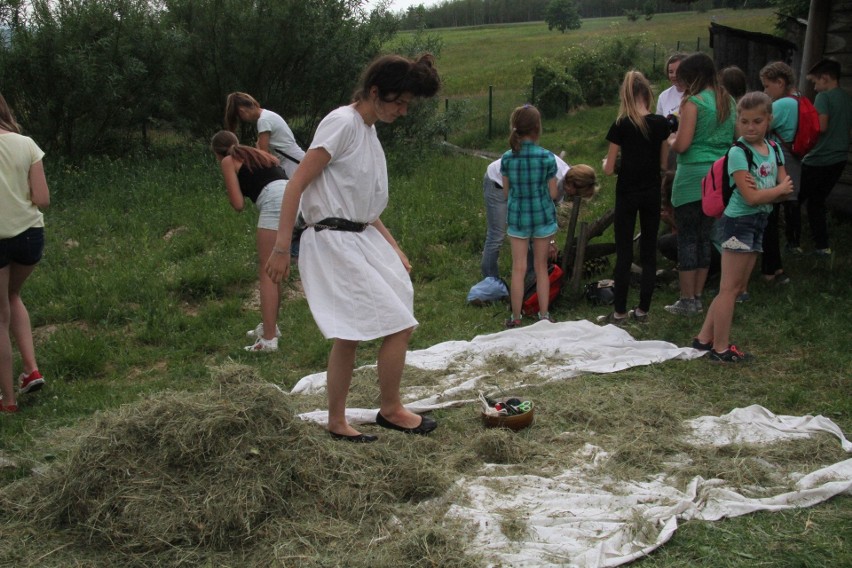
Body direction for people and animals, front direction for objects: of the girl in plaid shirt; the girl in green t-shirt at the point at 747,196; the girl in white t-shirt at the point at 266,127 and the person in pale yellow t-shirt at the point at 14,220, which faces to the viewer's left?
the girl in white t-shirt at the point at 266,127

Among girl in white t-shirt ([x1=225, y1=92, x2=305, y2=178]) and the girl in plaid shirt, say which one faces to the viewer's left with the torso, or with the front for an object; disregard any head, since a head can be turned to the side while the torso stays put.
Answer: the girl in white t-shirt

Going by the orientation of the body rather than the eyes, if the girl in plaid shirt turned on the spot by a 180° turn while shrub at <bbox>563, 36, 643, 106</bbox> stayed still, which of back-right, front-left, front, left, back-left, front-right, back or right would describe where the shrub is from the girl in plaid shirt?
back

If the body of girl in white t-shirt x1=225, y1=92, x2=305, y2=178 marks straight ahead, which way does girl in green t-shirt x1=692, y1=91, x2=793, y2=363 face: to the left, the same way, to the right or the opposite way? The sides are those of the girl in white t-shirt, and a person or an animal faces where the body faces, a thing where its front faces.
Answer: to the left

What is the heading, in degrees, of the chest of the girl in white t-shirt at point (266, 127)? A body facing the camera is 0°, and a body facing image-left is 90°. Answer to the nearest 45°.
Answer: approximately 90°

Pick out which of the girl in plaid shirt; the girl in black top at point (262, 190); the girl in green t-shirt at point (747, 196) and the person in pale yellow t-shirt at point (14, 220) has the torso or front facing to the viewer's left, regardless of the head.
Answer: the girl in black top

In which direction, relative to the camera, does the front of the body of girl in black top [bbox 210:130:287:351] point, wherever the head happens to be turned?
to the viewer's left

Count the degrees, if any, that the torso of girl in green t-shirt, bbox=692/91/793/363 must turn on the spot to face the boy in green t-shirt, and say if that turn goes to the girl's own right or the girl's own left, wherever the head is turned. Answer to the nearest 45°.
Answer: approximately 135° to the girl's own left

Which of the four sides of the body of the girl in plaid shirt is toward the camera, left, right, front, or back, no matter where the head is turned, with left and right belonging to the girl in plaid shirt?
back

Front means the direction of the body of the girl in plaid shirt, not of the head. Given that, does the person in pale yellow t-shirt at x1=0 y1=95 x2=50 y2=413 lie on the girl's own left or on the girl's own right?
on the girl's own left

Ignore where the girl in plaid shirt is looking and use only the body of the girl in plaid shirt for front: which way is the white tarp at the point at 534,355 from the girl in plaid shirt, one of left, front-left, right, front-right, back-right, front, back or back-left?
back

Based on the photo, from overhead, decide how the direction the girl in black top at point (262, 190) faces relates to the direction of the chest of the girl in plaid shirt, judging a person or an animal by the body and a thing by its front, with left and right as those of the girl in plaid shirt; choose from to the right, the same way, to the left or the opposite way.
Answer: to the left

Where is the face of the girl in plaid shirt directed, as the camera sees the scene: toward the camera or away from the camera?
away from the camera
